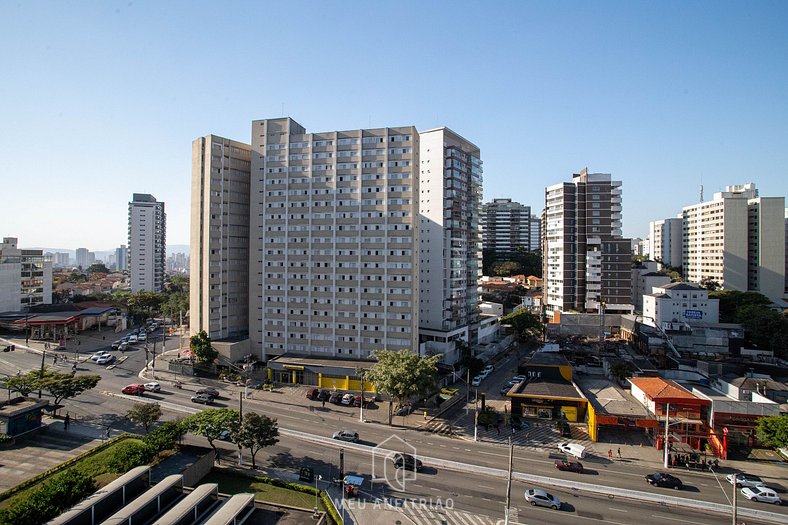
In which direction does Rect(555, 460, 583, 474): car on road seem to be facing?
to the viewer's left

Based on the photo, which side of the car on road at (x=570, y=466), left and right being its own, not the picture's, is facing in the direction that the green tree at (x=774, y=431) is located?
back

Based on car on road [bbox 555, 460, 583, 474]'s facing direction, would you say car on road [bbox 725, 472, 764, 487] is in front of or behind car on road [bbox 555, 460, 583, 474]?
behind

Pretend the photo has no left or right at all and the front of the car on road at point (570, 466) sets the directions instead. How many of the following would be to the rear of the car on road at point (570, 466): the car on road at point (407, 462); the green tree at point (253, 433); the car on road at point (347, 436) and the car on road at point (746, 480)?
1

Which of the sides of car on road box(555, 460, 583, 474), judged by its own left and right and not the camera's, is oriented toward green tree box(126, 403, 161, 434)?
front

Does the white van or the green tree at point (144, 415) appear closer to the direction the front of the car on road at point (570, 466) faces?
the green tree

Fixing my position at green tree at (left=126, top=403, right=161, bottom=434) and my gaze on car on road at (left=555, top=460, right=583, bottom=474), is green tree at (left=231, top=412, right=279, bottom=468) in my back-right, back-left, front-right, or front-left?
front-right

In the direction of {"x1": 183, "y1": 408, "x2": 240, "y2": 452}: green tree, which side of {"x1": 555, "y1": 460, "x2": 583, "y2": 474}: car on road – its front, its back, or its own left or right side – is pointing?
front

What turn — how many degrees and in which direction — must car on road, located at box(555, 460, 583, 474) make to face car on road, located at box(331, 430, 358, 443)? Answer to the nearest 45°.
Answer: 0° — it already faces it

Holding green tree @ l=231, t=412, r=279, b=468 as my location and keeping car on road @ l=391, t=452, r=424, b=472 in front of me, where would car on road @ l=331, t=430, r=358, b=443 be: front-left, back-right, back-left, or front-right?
front-left

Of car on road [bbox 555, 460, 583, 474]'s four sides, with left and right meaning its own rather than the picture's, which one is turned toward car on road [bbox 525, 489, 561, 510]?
left

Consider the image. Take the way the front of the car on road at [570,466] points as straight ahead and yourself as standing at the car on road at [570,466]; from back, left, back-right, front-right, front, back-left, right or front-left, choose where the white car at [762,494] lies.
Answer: back

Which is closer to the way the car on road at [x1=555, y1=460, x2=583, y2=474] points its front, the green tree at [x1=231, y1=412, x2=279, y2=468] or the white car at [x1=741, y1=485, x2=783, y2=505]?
the green tree

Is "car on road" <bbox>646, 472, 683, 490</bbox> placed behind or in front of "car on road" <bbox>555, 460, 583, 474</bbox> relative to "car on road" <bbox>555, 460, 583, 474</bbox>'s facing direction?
behind
